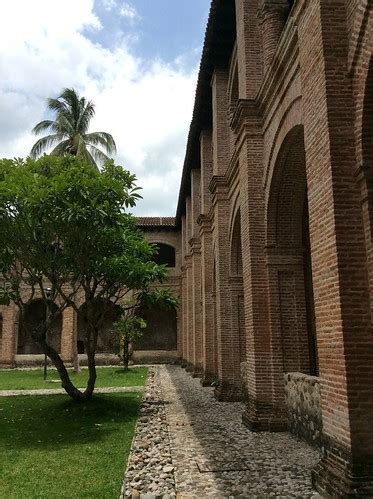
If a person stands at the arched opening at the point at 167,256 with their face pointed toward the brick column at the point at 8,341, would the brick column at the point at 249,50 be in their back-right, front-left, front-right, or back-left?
front-left

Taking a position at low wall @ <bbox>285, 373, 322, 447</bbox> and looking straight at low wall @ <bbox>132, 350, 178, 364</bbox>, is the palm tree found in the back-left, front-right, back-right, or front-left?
front-left

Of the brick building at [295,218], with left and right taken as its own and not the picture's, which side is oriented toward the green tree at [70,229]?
front

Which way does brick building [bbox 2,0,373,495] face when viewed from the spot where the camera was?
facing to the left of the viewer
